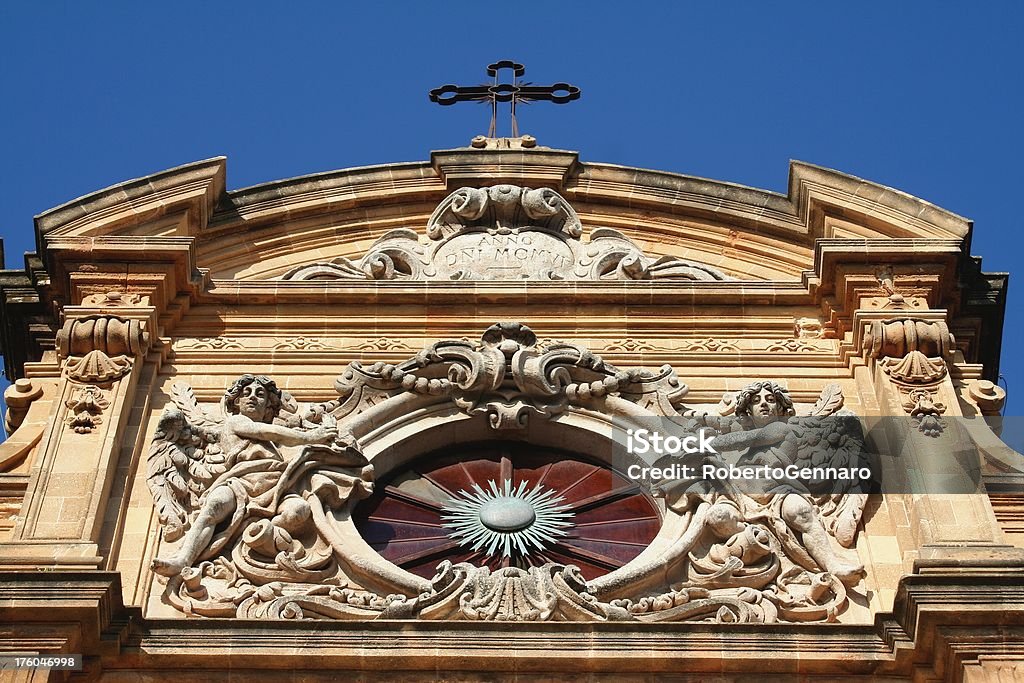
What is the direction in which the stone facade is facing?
toward the camera
